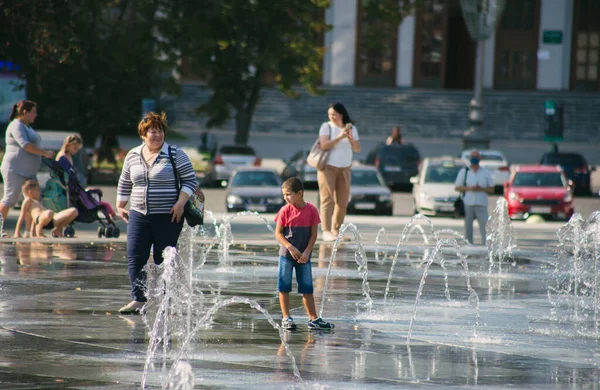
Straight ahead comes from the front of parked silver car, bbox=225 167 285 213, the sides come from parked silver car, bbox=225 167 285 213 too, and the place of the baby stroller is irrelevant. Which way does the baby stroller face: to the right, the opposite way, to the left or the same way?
to the left

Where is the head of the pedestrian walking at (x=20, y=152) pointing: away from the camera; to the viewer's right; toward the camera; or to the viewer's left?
to the viewer's right

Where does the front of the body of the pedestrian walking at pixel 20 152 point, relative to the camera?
to the viewer's right

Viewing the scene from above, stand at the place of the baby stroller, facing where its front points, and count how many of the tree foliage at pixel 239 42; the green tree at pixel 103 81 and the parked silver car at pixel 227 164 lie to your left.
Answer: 3

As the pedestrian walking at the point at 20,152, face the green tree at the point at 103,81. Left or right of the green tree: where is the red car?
right

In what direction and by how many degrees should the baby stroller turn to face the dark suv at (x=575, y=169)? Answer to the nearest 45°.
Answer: approximately 45° to its left

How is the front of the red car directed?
toward the camera

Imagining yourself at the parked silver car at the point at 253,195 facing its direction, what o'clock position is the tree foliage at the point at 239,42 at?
The tree foliage is roughly at 6 o'clock from the parked silver car.

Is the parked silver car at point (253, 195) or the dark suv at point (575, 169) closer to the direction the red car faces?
the parked silver car

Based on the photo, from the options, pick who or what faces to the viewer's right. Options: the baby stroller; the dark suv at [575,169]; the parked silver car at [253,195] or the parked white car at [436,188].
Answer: the baby stroller

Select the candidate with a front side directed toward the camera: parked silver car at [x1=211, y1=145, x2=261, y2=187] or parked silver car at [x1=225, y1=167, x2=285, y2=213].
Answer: parked silver car at [x1=225, y1=167, x2=285, y2=213]

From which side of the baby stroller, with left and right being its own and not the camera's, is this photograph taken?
right

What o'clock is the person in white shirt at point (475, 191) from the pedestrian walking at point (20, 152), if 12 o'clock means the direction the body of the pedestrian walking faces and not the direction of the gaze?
The person in white shirt is roughly at 12 o'clock from the pedestrian walking.
